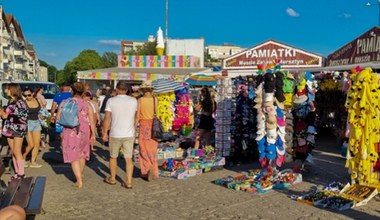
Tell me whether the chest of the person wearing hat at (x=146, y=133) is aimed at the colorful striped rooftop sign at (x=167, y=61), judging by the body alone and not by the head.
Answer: yes

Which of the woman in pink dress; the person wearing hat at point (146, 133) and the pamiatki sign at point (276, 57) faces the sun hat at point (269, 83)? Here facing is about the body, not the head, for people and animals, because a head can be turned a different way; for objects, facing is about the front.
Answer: the pamiatki sign

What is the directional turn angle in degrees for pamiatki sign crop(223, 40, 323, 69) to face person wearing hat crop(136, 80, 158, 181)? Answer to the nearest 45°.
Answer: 0° — it already faces them

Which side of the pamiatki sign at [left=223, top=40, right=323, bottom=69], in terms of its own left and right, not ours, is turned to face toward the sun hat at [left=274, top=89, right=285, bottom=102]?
front

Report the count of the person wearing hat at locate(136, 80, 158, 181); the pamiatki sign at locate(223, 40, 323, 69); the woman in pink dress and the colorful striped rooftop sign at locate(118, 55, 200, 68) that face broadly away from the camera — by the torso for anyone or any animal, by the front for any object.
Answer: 2

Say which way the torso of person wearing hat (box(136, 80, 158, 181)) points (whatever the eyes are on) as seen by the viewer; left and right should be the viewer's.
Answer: facing away from the viewer

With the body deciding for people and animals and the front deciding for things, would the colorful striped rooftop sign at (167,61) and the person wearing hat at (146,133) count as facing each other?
yes

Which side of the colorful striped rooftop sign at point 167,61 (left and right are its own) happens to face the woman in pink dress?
front

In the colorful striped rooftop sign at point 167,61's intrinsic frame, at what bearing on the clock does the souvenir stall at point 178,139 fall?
The souvenir stall is roughly at 12 o'clock from the colorful striped rooftop sign.

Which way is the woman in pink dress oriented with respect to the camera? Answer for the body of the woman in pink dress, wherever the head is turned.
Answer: away from the camera

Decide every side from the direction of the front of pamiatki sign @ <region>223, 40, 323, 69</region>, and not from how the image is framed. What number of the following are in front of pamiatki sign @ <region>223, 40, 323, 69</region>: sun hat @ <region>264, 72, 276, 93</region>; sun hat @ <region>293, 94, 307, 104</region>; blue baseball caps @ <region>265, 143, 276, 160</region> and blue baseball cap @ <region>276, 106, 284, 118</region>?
4

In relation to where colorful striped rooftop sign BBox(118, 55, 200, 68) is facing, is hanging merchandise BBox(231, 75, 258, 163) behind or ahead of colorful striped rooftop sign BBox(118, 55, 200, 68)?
ahead
